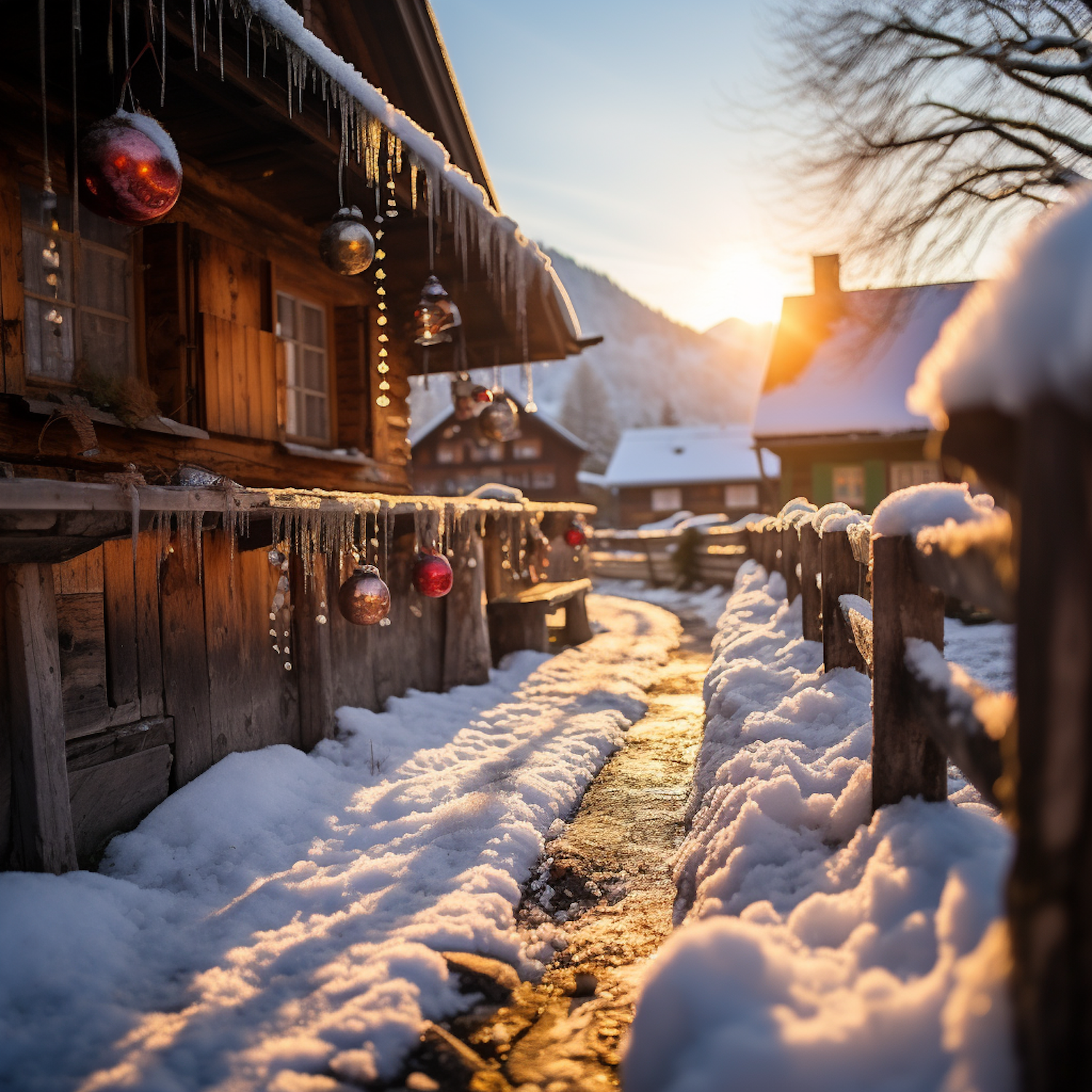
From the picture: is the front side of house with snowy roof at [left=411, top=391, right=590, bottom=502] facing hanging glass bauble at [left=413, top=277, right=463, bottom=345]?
yes

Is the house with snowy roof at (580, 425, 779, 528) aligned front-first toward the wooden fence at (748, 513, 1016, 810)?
yes

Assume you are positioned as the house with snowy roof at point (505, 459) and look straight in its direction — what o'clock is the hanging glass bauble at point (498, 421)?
The hanging glass bauble is roughly at 12 o'clock from the house with snowy roof.

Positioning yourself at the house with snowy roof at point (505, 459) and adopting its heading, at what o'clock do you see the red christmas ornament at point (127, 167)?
The red christmas ornament is roughly at 12 o'clock from the house with snowy roof.

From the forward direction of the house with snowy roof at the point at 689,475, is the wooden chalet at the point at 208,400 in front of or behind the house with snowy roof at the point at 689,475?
in front

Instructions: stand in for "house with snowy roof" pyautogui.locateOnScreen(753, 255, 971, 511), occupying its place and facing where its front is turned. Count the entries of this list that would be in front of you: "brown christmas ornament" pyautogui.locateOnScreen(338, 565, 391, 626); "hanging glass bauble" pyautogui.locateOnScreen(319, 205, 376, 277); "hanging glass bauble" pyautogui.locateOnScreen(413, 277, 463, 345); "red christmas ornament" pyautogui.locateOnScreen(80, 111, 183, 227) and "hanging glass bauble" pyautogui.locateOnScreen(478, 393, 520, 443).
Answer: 5

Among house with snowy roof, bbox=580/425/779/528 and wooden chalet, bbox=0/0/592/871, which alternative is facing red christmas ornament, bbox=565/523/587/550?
the house with snowy roof

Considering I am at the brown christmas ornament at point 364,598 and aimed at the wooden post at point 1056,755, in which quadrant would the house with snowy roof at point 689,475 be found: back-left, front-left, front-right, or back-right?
back-left

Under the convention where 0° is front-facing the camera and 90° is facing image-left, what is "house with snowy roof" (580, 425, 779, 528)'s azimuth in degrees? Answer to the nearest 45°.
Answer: approximately 0°

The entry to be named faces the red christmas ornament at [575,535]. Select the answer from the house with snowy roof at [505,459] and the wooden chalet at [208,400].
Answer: the house with snowy roof

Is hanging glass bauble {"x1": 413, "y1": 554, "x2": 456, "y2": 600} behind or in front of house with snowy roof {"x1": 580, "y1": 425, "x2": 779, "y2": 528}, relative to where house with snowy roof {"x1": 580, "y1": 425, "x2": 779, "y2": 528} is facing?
in front

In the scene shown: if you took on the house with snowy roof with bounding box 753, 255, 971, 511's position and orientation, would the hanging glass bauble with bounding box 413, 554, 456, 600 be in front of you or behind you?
in front
